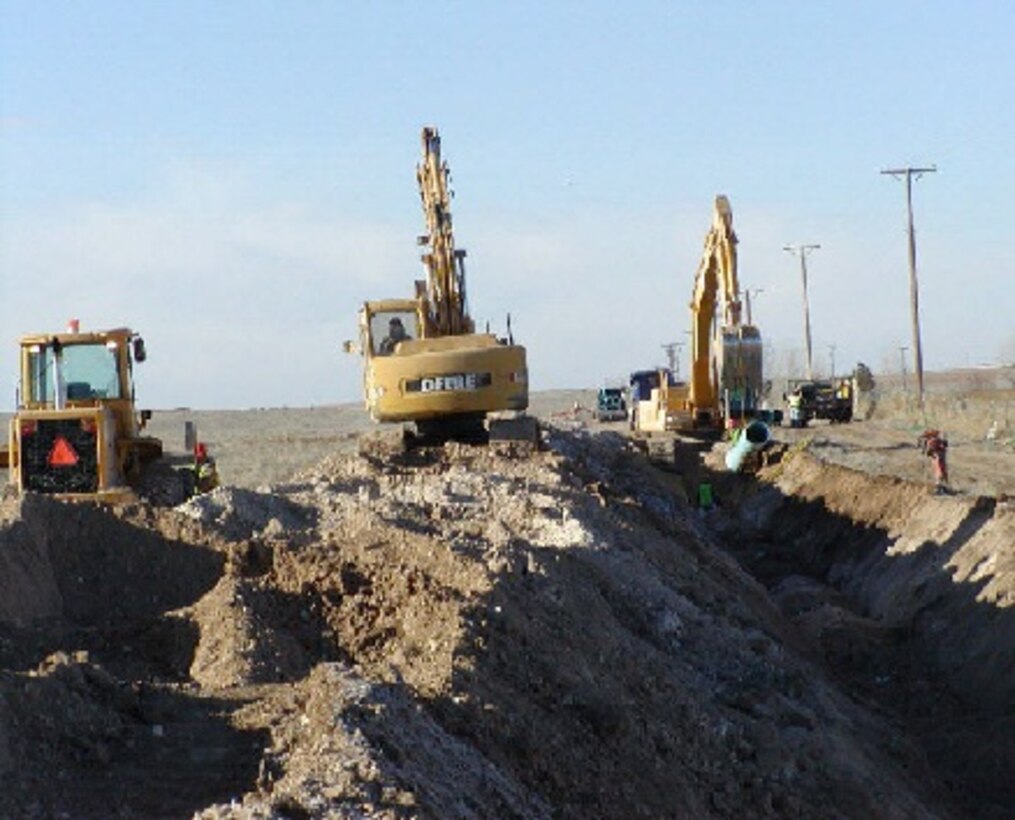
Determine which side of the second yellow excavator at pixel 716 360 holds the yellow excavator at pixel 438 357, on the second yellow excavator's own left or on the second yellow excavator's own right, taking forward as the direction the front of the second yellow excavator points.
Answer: on the second yellow excavator's own right

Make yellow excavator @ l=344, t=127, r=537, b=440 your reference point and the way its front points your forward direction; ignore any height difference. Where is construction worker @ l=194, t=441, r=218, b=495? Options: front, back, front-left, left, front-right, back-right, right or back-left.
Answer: back-left

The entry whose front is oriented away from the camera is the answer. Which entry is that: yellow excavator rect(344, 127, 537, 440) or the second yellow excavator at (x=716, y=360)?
the yellow excavator

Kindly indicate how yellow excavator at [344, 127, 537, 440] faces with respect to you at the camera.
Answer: facing away from the viewer

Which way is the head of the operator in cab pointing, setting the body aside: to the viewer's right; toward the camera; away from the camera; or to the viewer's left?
away from the camera

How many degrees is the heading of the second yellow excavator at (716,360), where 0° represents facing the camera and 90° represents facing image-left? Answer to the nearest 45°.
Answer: approximately 315°

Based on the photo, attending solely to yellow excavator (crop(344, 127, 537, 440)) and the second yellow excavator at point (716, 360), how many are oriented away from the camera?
1

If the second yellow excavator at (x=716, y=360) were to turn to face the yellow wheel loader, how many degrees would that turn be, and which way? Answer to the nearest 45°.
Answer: approximately 90° to its right
